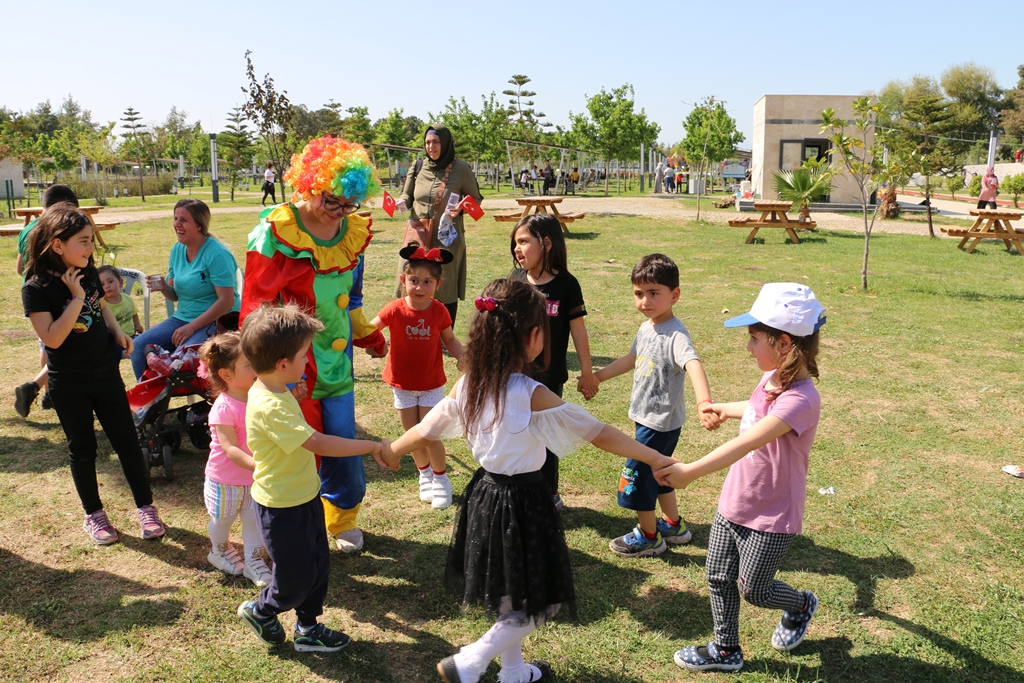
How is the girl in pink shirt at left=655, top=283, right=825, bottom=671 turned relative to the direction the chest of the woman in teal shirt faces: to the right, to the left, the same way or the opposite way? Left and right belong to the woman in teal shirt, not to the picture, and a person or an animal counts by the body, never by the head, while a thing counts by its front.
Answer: to the right

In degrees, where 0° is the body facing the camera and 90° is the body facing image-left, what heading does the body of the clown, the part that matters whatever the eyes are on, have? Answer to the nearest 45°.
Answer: approximately 315°

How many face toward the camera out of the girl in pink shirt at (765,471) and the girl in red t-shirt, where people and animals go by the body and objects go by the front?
1

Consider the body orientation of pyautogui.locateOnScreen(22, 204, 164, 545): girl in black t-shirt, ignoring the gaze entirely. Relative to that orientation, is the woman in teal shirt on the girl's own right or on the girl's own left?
on the girl's own left

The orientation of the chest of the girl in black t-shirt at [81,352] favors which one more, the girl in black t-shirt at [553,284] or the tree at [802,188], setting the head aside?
the girl in black t-shirt

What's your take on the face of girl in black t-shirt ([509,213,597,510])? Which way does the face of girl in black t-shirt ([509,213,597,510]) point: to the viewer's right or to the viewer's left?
to the viewer's left

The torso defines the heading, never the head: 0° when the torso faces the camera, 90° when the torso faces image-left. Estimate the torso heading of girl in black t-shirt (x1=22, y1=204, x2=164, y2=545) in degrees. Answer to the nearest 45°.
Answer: approximately 315°

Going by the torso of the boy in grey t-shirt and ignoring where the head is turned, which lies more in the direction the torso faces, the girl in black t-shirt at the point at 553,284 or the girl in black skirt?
the girl in black skirt

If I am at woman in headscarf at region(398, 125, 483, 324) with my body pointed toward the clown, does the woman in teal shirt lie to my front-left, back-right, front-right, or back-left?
front-right

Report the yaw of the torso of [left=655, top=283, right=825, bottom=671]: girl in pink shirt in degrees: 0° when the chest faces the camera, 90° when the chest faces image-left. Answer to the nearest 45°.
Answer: approximately 90°

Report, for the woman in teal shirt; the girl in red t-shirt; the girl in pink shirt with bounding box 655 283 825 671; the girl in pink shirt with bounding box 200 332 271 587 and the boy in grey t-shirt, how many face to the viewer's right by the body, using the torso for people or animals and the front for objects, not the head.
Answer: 1

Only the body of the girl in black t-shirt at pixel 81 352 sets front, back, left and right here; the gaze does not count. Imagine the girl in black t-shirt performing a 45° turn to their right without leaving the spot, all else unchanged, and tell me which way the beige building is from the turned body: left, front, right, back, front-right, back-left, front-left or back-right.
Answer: back-left

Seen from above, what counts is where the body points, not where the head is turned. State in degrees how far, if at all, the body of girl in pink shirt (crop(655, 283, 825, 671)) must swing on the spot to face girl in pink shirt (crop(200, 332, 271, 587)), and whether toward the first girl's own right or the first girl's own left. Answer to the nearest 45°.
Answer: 0° — they already face them

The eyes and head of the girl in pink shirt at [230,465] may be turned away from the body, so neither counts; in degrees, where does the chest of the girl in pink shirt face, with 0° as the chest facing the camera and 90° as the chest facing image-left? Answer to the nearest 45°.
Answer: approximately 270°

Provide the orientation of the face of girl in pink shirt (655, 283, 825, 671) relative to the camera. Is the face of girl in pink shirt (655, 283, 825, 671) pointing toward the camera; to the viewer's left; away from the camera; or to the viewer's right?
to the viewer's left

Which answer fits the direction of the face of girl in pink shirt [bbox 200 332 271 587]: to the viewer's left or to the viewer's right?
to the viewer's right
